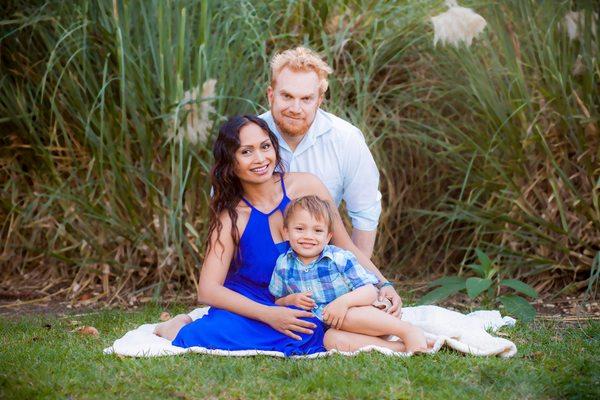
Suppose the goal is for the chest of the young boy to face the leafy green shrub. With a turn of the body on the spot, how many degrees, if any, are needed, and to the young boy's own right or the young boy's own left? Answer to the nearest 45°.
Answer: approximately 135° to the young boy's own left

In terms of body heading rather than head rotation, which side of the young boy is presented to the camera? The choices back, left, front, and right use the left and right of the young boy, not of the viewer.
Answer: front

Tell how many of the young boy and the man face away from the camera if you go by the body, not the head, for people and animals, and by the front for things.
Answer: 0

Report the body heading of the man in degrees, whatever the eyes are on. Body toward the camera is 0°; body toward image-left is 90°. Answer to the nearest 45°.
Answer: approximately 45°

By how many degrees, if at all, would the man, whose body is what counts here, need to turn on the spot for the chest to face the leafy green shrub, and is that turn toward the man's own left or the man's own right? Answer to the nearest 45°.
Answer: approximately 135° to the man's own left

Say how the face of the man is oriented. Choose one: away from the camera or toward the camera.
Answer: toward the camera

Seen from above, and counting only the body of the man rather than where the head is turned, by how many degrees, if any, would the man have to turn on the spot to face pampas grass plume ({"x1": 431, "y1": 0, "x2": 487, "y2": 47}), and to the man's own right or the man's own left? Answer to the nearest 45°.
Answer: approximately 180°

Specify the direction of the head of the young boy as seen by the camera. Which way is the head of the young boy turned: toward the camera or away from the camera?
toward the camera
